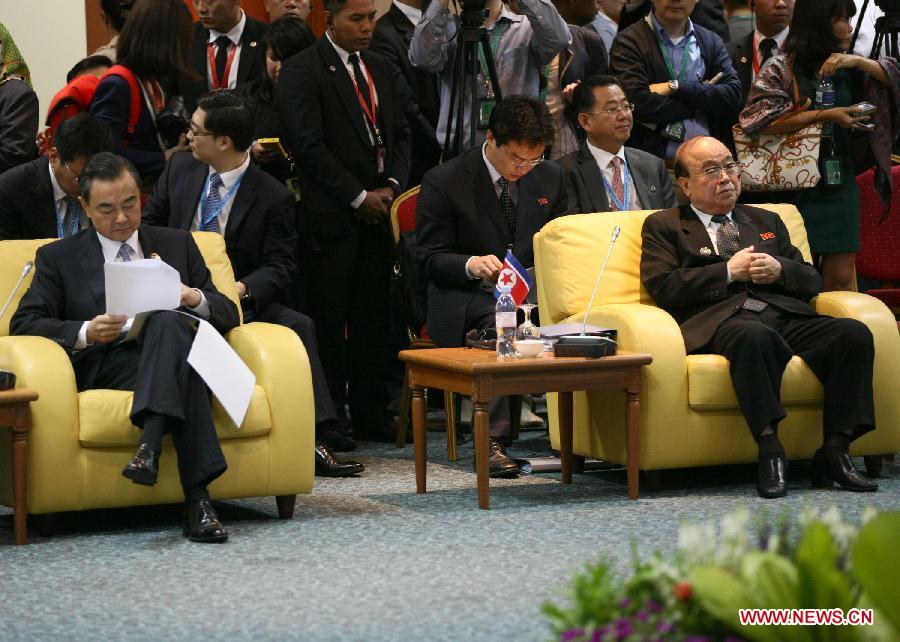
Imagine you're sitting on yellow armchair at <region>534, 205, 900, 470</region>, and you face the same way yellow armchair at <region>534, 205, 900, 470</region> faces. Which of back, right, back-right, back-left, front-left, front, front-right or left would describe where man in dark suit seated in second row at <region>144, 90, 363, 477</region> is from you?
back-right

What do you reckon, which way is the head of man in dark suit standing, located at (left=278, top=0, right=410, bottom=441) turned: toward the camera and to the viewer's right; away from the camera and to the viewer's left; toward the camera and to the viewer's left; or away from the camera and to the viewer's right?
toward the camera and to the viewer's right

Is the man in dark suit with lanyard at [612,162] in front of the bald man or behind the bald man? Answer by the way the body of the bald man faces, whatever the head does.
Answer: behind

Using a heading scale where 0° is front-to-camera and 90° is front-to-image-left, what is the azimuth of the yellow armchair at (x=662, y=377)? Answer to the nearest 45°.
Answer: approximately 315°

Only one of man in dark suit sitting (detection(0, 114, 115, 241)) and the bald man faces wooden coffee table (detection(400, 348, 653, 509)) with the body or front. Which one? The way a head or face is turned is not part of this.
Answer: the man in dark suit sitting

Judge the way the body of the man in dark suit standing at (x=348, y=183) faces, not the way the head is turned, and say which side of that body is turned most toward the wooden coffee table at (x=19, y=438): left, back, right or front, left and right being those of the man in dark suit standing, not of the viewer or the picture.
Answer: right

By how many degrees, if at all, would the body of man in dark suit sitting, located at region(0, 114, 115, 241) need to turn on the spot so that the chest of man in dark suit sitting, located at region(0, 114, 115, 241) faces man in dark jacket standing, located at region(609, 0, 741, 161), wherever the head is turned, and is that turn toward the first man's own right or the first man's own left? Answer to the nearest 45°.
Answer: approximately 45° to the first man's own left
